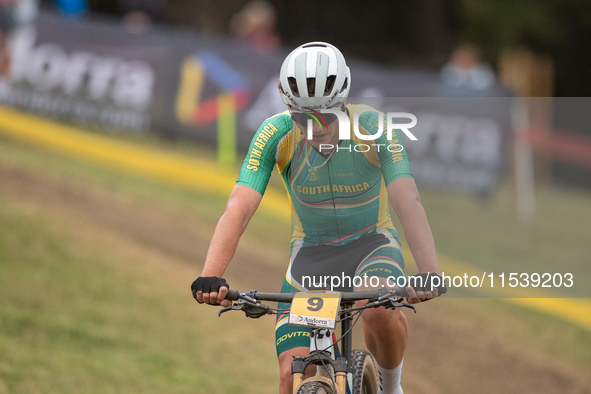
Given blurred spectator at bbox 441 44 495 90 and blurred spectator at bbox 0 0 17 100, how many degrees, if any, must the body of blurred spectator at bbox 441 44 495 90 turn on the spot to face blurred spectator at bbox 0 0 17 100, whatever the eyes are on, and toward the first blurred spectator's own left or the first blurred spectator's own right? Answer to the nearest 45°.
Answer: approximately 90° to the first blurred spectator's own right

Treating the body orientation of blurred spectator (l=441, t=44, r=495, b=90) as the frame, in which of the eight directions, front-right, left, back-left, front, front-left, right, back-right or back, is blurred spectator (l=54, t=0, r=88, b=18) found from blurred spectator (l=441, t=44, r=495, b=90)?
right

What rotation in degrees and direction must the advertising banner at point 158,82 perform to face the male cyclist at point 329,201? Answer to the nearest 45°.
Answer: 0° — it already faces them

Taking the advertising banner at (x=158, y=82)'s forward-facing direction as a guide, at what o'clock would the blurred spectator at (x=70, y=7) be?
The blurred spectator is roughly at 4 o'clock from the advertising banner.

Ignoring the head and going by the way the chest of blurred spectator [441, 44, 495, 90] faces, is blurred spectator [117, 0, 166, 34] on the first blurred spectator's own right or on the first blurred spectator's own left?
on the first blurred spectator's own right
